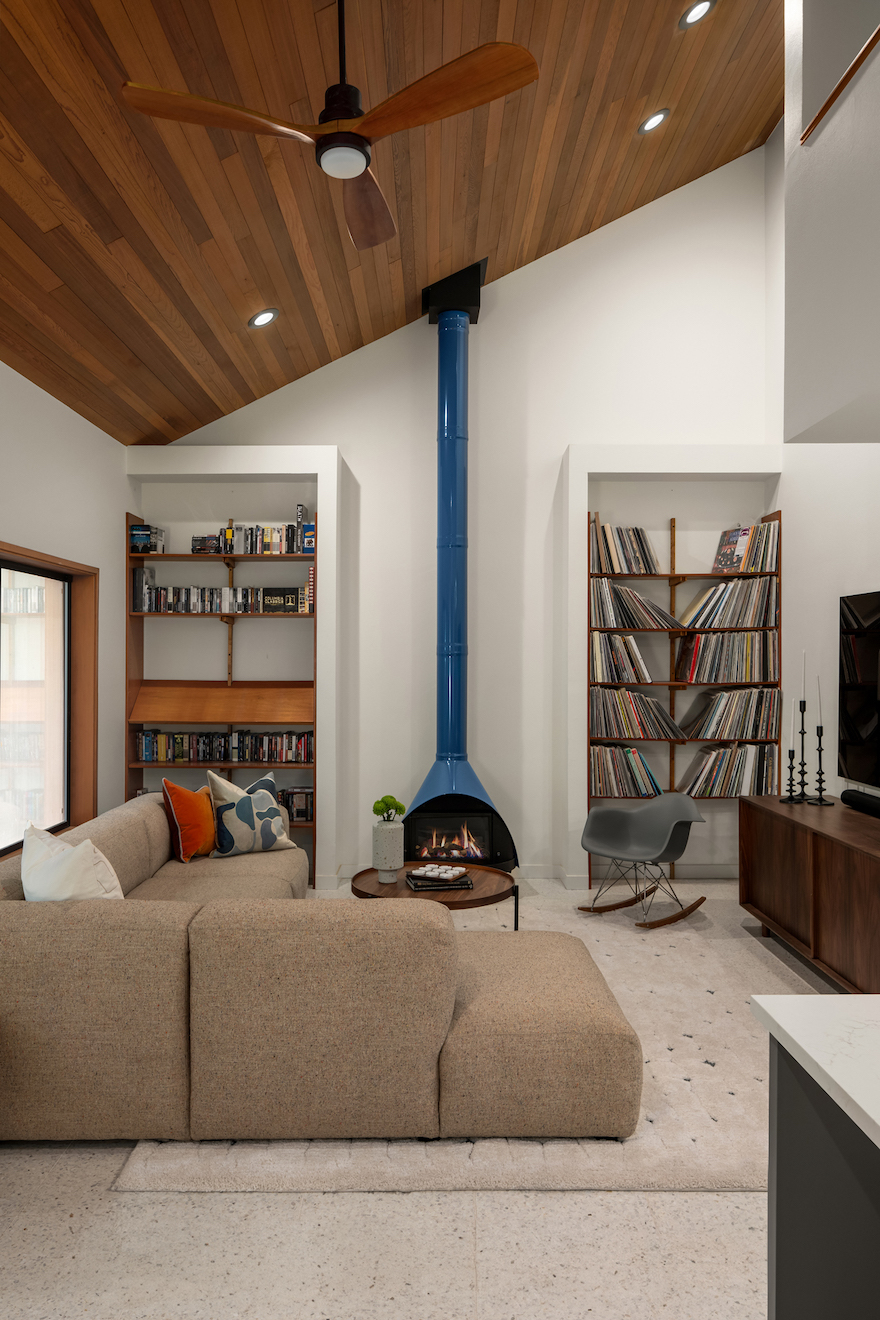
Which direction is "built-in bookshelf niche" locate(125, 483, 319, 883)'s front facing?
toward the camera

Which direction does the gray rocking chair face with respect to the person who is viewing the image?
facing the viewer and to the left of the viewer

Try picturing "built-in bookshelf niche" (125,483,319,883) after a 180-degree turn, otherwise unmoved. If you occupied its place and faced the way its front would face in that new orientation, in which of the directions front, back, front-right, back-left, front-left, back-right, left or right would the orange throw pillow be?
back

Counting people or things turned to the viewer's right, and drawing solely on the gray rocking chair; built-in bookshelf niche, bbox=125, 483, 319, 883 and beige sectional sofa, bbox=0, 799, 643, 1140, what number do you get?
0

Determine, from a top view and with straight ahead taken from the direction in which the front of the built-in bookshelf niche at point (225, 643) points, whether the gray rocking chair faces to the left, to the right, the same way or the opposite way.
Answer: to the right

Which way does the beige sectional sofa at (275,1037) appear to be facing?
away from the camera

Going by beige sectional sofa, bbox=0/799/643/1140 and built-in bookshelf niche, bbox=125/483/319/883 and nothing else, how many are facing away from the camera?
1

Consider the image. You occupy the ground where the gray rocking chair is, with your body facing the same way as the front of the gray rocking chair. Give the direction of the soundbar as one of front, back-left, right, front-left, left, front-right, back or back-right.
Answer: left

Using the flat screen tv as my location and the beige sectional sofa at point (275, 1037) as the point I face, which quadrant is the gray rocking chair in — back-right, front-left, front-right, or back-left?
front-right

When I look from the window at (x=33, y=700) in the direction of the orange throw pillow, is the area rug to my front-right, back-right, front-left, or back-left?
front-right

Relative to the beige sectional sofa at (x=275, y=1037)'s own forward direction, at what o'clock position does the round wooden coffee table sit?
The round wooden coffee table is roughly at 1 o'clock from the beige sectional sofa.
